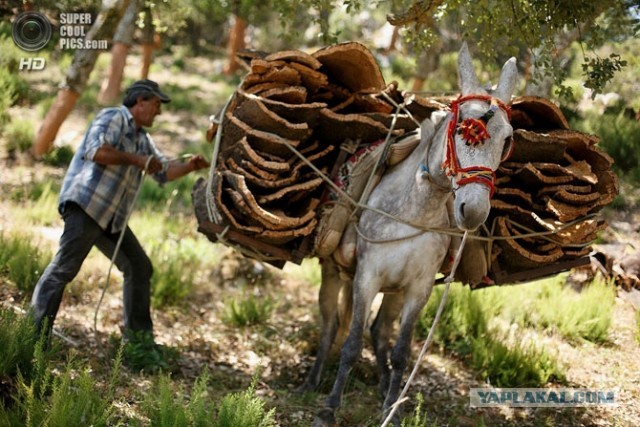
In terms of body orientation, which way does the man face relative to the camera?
to the viewer's right

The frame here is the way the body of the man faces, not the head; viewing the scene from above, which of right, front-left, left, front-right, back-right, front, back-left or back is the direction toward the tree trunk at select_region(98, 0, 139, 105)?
left

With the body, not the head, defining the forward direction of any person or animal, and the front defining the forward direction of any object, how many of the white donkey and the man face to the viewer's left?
0

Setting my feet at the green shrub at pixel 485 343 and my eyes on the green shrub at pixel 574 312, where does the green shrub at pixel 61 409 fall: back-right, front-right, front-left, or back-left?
back-left

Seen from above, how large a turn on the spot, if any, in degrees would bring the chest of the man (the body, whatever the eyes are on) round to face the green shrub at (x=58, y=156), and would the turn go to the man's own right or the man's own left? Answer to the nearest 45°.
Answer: approximately 90° to the man's own left

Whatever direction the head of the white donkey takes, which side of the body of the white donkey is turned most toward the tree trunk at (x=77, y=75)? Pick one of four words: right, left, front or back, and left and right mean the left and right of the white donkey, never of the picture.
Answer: back

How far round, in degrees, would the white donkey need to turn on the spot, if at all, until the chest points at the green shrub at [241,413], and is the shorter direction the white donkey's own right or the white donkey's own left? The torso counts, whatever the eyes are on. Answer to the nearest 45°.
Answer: approximately 90° to the white donkey's own right

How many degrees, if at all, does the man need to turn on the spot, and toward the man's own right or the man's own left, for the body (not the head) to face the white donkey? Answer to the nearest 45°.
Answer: approximately 45° to the man's own right

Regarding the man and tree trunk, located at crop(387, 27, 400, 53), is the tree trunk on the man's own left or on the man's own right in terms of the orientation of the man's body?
on the man's own left

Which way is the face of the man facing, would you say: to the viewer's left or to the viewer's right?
to the viewer's right

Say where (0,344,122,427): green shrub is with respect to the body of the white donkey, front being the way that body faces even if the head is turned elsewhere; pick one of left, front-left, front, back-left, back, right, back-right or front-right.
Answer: right

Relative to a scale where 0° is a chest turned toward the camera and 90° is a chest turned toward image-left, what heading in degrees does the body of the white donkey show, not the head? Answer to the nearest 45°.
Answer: approximately 315°

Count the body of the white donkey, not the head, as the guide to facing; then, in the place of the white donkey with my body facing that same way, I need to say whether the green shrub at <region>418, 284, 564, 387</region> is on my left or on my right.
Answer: on my left
